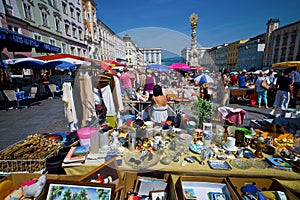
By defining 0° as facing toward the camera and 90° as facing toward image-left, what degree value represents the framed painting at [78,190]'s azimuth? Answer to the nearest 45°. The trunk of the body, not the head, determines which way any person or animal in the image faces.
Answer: approximately 0°

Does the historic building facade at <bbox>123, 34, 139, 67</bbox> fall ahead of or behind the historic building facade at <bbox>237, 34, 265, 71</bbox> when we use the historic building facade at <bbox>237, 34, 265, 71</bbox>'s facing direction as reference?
ahead

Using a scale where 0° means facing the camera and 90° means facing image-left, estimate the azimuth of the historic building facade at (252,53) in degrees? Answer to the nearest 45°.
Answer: approximately 45°

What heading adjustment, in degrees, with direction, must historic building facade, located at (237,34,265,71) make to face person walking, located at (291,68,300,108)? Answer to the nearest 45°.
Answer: approximately 45° to its left

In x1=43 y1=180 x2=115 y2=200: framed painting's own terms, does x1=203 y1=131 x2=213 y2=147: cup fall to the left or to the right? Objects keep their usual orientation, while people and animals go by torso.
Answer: on its left

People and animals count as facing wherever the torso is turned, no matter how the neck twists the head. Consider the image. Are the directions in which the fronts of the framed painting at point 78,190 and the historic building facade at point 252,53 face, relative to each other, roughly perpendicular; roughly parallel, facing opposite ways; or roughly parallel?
roughly perpendicular
